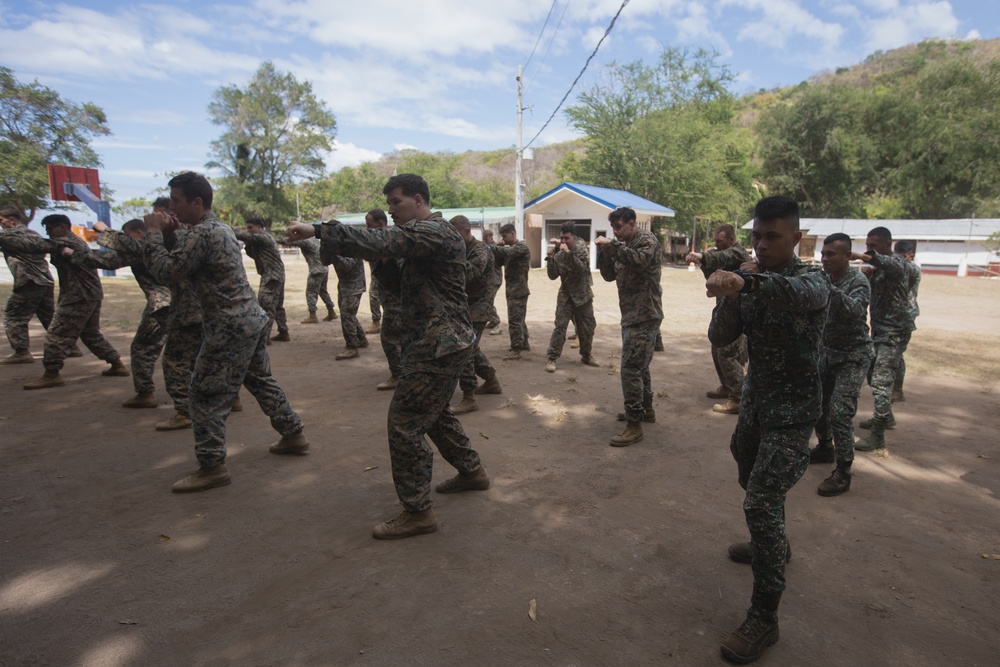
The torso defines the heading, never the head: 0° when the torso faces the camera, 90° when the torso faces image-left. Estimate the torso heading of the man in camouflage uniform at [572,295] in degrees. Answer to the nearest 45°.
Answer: approximately 45°

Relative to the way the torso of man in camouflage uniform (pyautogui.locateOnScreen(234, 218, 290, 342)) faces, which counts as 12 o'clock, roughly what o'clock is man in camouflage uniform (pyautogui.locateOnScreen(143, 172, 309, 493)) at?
man in camouflage uniform (pyautogui.locateOnScreen(143, 172, 309, 493)) is roughly at 9 o'clock from man in camouflage uniform (pyautogui.locateOnScreen(234, 218, 290, 342)).

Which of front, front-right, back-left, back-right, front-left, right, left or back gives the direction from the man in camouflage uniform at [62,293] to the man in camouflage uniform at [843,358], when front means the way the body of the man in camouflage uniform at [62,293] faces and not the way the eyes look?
back-left

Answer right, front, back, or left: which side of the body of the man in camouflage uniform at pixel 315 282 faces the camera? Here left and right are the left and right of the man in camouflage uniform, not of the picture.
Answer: left

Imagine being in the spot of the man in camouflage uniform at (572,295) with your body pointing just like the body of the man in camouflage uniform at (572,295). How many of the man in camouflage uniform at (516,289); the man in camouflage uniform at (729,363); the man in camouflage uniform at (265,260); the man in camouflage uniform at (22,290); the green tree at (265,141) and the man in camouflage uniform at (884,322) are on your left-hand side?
2

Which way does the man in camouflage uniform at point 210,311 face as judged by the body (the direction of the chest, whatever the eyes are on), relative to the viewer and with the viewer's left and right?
facing to the left of the viewer

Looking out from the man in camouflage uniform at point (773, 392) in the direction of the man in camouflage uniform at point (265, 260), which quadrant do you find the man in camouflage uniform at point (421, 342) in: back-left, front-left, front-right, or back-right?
front-left

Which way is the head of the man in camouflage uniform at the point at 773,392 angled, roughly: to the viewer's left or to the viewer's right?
to the viewer's left

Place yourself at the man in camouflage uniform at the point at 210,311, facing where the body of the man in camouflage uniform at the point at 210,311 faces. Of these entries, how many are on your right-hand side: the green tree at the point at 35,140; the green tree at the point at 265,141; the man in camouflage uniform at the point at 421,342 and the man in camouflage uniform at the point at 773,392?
2

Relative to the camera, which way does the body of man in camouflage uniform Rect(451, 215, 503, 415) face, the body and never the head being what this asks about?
to the viewer's left

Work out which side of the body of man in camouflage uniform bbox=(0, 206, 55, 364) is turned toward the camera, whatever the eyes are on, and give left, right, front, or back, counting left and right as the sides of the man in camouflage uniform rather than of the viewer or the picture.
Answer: left

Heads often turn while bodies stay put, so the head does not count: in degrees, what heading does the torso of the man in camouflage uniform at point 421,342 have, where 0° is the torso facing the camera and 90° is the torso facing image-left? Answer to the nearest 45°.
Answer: approximately 90°

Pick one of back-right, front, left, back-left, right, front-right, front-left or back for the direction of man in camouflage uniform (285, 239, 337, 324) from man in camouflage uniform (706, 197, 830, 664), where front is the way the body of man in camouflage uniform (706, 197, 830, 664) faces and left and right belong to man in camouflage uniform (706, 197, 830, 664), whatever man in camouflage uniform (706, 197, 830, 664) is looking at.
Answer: right

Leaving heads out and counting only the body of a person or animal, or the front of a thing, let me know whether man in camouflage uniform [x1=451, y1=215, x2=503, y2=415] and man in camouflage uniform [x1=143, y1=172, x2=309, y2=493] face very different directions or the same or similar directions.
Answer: same or similar directions
